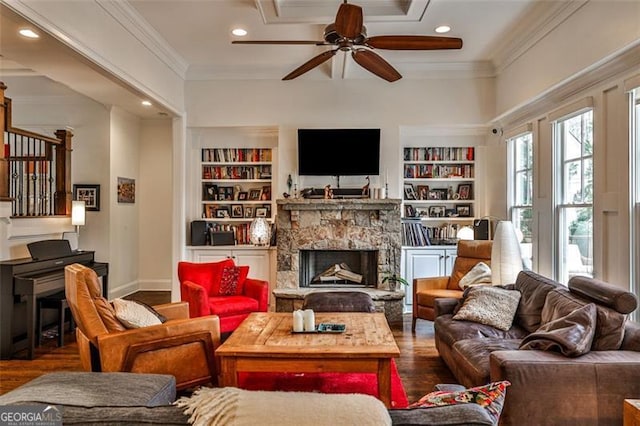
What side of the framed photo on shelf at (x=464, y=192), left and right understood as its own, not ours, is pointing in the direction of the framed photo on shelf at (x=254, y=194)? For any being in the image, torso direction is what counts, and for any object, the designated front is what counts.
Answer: right

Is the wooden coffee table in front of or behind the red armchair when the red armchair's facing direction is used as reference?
in front

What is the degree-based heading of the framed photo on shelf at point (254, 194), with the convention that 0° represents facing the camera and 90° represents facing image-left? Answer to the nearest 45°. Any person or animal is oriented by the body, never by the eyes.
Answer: approximately 0°

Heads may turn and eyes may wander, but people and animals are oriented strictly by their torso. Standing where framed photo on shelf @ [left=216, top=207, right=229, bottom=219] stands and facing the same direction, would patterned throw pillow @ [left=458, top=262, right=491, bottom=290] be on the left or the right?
on its left

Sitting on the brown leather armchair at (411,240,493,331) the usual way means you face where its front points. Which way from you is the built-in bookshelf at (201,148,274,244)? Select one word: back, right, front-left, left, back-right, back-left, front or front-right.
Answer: front-right

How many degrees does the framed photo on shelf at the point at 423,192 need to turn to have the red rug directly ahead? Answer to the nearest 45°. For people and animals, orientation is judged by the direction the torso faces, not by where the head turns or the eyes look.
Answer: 0° — it already faces it

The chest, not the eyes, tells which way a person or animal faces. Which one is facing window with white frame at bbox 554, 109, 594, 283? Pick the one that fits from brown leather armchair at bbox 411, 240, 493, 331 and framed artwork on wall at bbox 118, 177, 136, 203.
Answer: the framed artwork on wall

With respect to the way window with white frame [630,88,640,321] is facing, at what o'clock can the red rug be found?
The red rug is roughly at 11 o'clock from the window with white frame.

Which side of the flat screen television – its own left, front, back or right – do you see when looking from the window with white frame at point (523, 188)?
left

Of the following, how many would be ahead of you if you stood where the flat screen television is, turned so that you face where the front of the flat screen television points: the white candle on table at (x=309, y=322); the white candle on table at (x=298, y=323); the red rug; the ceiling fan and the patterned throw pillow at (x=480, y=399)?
5

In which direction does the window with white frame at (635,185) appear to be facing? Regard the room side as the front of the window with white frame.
to the viewer's left

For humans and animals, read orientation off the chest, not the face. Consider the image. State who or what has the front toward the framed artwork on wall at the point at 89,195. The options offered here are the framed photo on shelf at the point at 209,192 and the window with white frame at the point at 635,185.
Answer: the window with white frame

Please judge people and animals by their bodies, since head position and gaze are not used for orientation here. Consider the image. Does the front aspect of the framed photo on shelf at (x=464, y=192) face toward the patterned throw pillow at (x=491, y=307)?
yes
